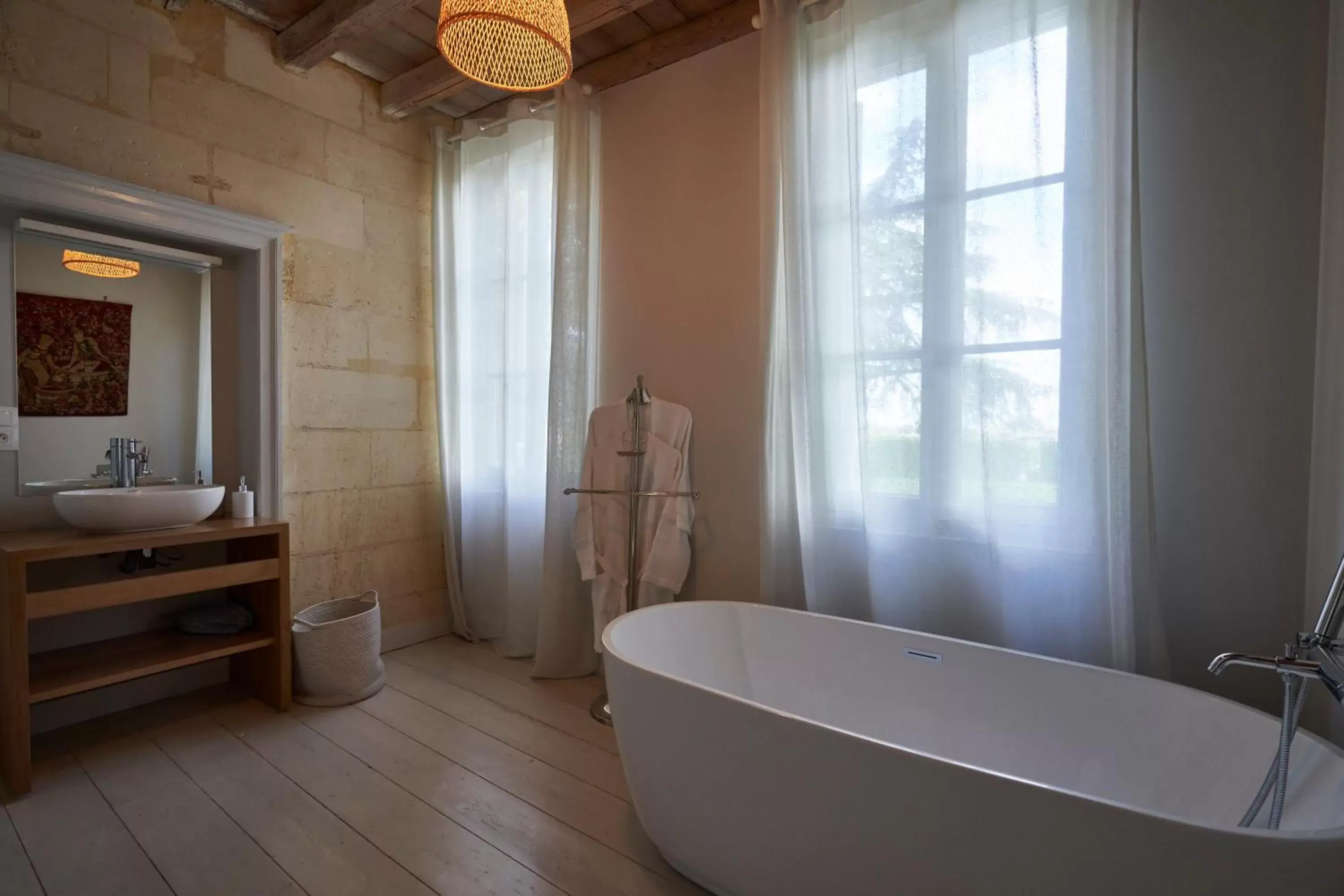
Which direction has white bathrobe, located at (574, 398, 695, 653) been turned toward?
toward the camera

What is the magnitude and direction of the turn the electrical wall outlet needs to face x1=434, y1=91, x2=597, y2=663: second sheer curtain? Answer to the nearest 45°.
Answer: approximately 90° to its left

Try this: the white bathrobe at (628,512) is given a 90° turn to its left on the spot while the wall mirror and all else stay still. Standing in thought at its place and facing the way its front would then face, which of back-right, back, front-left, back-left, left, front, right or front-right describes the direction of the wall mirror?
back

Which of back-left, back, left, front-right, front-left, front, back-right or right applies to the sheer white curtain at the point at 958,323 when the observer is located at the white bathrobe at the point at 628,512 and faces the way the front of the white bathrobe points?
front-left

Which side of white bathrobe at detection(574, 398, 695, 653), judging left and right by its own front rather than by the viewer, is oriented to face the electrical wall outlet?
right

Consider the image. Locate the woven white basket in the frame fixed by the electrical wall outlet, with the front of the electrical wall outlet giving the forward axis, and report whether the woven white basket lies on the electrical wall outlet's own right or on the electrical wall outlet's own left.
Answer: on the electrical wall outlet's own left

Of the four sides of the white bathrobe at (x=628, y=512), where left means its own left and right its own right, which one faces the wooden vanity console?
right

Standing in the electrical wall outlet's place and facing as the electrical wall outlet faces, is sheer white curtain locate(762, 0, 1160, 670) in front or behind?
in front

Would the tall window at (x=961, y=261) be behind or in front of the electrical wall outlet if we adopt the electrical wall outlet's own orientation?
in front

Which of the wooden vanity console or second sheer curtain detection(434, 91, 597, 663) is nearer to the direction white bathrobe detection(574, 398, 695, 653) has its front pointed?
the wooden vanity console
